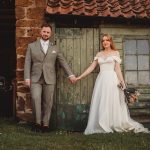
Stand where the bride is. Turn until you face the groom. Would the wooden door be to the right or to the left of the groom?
right

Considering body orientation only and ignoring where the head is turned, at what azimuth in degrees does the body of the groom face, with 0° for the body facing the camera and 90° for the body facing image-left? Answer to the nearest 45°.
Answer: approximately 0°

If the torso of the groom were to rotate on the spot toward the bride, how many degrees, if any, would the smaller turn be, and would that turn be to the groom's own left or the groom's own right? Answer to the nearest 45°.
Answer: approximately 90° to the groom's own left

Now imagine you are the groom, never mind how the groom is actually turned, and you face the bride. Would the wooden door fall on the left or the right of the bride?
left

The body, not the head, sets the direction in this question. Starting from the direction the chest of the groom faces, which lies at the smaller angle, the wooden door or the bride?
the bride

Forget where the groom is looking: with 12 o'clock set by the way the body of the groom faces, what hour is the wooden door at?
The wooden door is roughly at 8 o'clock from the groom.
